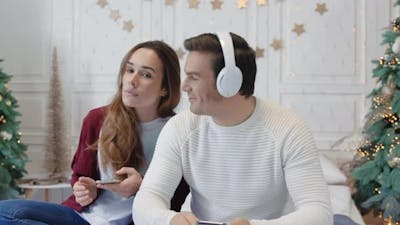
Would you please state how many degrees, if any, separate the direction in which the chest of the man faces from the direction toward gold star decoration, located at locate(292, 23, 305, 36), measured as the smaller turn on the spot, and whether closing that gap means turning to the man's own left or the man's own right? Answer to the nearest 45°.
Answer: approximately 180°

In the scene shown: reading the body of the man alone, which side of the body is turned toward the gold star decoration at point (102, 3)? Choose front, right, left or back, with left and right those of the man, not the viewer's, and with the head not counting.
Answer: back

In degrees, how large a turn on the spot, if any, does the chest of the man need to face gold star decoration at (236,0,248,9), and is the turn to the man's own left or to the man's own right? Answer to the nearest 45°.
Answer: approximately 180°

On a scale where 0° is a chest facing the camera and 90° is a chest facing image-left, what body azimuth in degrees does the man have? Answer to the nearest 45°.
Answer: approximately 0°

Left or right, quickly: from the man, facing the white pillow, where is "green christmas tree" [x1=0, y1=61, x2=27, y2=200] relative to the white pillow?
left

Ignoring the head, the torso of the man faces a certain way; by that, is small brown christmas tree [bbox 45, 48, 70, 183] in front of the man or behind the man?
behind

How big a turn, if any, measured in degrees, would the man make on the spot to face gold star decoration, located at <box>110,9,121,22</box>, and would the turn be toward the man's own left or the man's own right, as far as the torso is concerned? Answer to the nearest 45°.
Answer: approximately 180°
